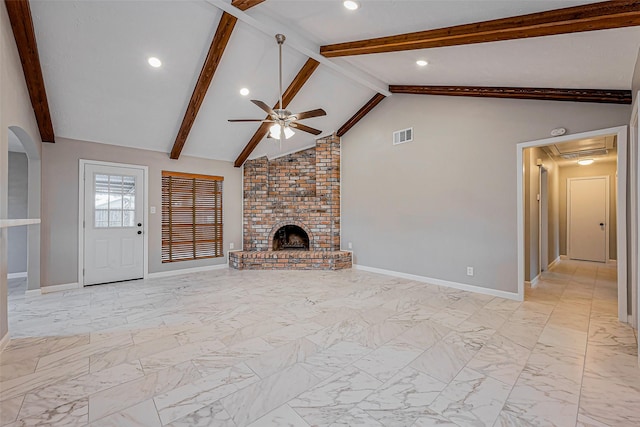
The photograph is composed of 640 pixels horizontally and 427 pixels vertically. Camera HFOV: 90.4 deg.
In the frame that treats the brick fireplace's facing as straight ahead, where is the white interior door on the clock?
The white interior door is roughly at 9 o'clock from the brick fireplace.

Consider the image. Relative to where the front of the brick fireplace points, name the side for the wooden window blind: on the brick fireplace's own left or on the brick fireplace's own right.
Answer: on the brick fireplace's own right

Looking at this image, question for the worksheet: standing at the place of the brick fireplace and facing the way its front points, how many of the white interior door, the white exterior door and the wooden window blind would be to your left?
1

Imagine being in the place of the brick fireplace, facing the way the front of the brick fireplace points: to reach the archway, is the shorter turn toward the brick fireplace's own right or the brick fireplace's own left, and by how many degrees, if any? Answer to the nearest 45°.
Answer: approximately 45° to the brick fireplace's own right

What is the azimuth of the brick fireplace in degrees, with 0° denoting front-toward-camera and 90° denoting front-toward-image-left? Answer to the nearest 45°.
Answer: approximately 0°

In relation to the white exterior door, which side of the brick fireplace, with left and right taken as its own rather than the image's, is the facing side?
right

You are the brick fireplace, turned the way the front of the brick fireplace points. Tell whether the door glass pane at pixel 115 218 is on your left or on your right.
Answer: on your right

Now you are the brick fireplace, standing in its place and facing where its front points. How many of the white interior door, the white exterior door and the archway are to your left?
1
